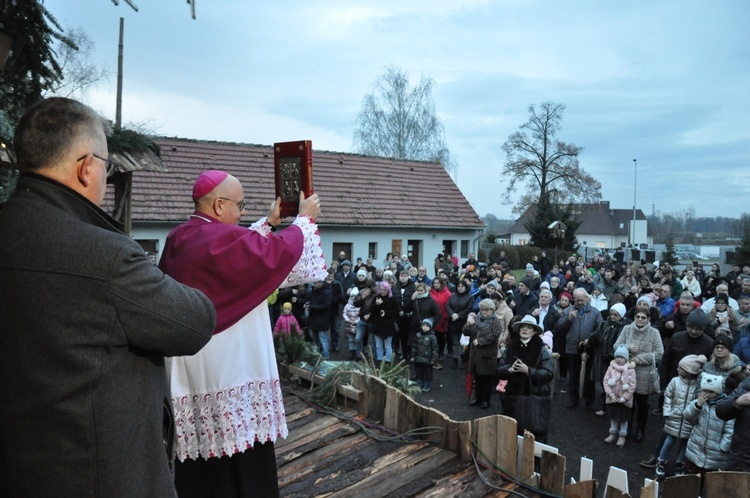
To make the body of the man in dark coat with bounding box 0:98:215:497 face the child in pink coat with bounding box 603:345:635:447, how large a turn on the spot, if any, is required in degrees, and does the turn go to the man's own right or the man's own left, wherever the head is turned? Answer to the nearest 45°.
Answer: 0° — they already face them

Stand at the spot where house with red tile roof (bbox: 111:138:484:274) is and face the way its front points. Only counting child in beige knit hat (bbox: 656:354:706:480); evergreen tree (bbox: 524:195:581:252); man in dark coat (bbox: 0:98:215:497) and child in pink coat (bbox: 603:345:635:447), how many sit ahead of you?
3

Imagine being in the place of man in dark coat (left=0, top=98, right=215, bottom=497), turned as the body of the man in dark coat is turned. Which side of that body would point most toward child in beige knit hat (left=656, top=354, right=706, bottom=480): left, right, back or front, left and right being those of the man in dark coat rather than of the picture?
front

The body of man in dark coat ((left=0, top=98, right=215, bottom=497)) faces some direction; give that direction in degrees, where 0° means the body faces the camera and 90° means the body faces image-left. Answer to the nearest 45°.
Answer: approximately 225°

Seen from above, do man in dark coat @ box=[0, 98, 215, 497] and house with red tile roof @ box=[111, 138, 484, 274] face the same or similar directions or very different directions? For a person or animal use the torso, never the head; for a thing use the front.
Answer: very different directions

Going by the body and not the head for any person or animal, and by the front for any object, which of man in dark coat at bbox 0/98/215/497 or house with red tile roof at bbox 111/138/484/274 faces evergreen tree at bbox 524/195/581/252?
the man in dark coat

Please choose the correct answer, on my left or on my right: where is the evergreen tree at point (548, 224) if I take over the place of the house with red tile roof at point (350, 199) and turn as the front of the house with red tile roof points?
on my left

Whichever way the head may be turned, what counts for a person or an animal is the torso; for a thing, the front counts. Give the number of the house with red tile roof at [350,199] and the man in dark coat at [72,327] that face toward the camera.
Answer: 1

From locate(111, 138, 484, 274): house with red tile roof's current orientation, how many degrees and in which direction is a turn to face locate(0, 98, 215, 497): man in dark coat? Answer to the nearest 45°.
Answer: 0° — it already faces them

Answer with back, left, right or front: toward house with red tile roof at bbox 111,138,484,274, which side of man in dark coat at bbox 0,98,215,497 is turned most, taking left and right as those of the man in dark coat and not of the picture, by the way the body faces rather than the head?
front

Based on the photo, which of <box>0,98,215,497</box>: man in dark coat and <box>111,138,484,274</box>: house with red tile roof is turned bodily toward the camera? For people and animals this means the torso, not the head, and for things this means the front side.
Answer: the house with red tile roof

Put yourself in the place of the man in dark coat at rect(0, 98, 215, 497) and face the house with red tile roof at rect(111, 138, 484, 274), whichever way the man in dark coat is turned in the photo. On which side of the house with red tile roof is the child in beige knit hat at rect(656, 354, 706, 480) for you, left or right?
right

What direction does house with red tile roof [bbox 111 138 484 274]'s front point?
toward the camera

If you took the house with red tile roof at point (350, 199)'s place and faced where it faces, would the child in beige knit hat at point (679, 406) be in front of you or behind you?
in front
